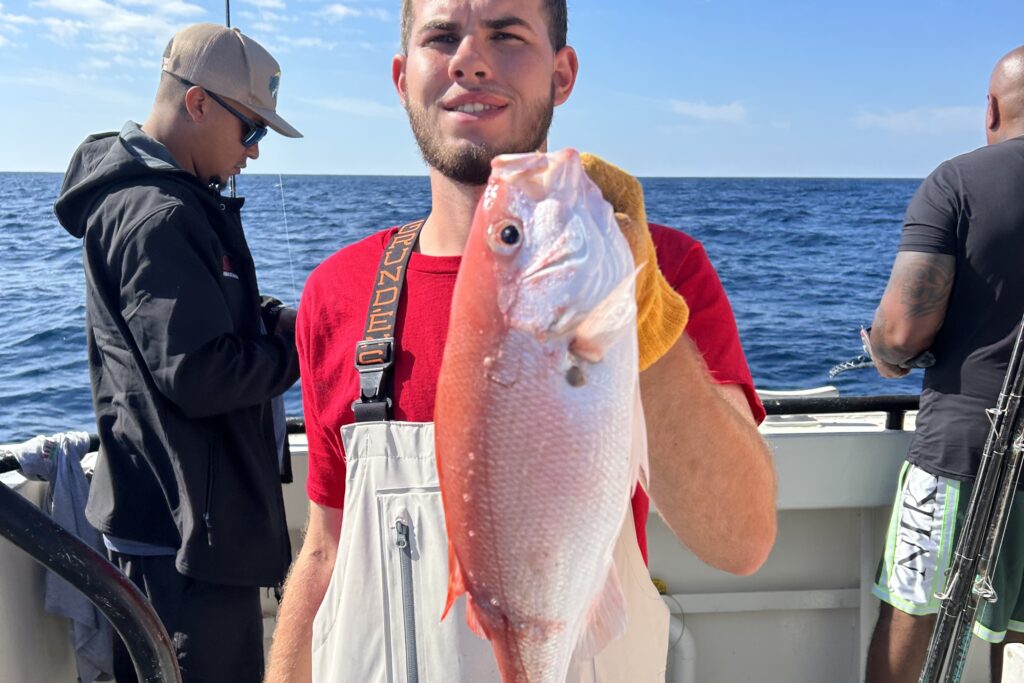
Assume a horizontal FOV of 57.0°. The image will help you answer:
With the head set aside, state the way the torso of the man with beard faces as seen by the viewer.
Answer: toward the camera

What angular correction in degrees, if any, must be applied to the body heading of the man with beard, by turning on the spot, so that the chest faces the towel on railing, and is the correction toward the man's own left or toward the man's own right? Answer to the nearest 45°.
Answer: approximately 135° to the man's own right

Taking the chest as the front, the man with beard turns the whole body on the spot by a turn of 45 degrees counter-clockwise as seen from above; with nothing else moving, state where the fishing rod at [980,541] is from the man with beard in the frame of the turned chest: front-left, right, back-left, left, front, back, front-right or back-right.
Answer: left

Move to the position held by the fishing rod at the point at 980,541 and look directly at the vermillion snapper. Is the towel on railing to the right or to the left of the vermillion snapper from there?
right
